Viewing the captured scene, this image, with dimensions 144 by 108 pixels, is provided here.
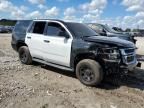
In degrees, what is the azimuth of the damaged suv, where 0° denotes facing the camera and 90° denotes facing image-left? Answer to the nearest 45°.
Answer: approximately 315°
